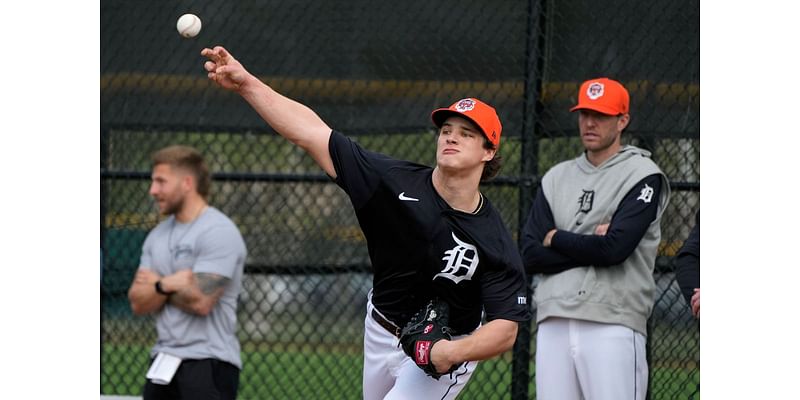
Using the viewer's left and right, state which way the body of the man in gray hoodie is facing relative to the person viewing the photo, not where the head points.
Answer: facing the viewer and to the left of the viewer

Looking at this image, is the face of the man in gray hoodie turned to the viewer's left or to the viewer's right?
to the viewer's left

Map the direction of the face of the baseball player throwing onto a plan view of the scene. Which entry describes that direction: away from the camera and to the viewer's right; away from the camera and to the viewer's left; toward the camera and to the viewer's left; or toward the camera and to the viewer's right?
toward the camera and to the viewer's left

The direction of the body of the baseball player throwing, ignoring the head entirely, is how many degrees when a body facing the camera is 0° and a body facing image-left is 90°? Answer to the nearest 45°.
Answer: approximately 0°

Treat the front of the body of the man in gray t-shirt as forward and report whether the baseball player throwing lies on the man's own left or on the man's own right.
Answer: on the man's own left

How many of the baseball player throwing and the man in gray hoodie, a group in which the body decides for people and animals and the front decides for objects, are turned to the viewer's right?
0

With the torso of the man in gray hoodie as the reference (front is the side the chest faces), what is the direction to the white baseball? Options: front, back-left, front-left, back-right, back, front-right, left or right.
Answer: front

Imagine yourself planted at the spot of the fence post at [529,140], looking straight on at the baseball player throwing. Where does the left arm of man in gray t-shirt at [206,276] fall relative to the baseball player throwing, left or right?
right
